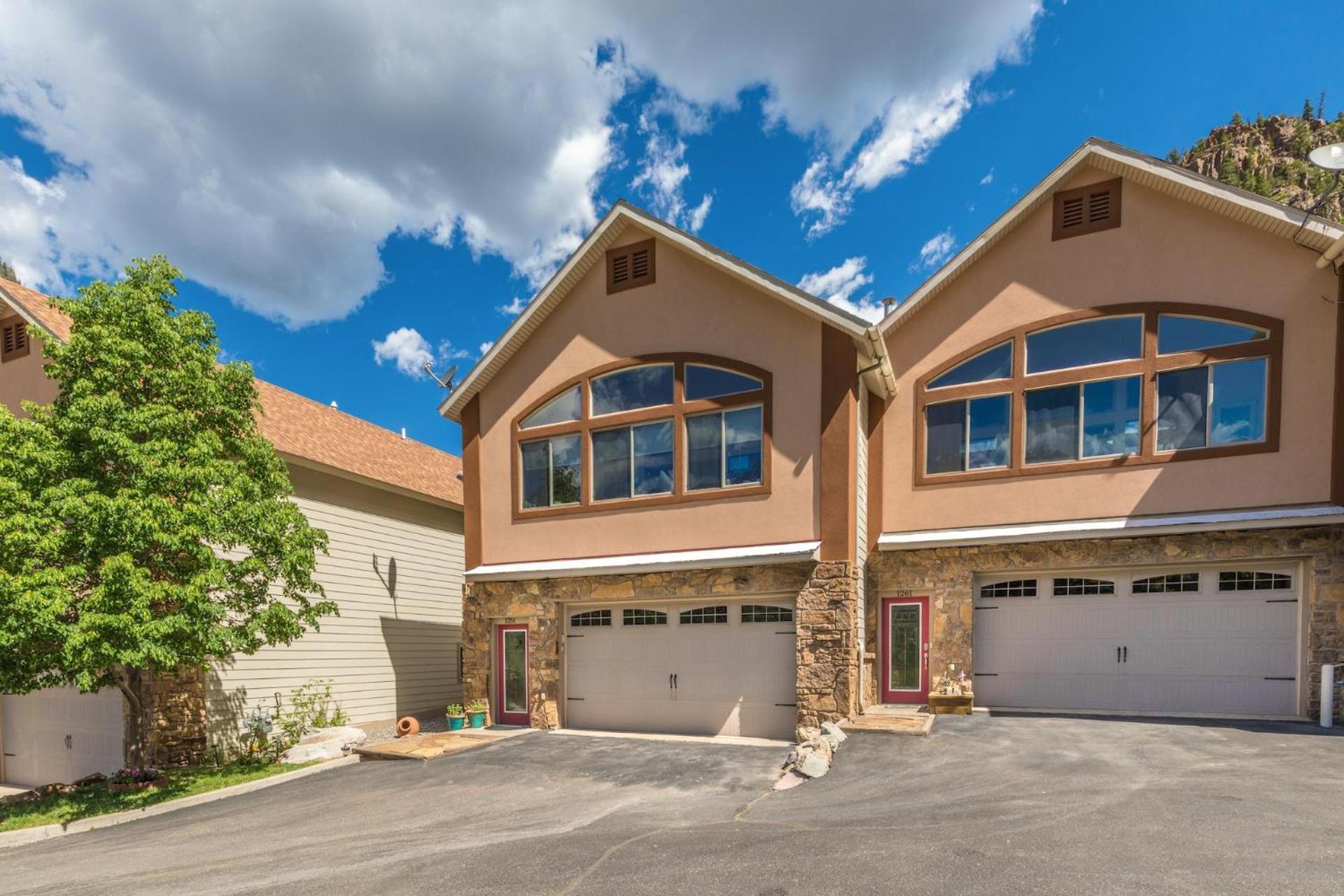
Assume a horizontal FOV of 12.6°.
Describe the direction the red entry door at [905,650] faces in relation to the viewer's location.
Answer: facing the viewer

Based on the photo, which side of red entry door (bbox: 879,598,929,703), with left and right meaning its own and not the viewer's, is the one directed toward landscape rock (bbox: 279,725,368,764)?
right
